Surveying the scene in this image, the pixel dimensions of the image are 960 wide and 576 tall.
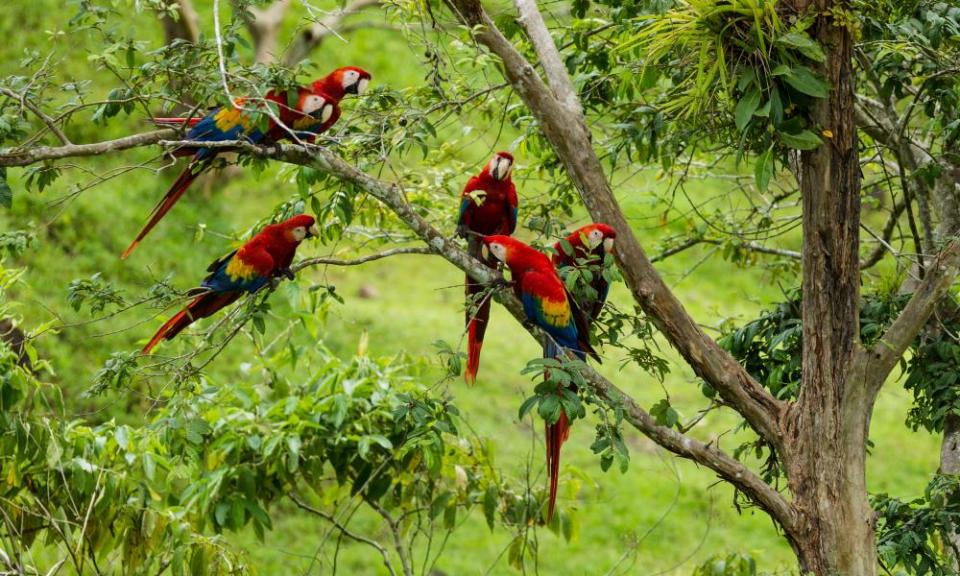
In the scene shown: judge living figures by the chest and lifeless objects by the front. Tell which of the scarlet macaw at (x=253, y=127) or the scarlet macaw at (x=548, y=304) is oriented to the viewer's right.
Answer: the scarlet macaw at (x=253, y=127)

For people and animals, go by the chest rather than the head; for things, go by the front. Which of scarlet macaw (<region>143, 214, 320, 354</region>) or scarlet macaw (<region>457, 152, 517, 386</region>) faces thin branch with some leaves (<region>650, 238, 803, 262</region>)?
scarlet macaw (<region>143, 214, 320, 354</region>)

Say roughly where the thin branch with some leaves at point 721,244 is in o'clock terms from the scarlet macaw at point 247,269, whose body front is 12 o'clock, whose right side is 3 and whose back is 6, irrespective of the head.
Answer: The thin branch with some leaves is roughly at 12 o'clock from the scarlet macaw.

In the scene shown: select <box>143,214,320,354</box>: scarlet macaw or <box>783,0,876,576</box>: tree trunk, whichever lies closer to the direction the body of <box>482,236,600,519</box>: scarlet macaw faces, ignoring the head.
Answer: the scarlet macaw

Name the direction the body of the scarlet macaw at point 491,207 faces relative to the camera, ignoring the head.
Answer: toward the camera

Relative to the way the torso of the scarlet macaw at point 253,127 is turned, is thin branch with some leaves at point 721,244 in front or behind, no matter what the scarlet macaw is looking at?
in front

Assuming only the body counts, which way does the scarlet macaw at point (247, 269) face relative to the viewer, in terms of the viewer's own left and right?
facing to the right of the viewer

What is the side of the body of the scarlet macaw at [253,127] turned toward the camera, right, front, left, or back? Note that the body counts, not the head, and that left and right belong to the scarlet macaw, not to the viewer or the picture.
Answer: right

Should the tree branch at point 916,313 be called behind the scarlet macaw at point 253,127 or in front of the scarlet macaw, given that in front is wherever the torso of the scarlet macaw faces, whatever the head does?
in front

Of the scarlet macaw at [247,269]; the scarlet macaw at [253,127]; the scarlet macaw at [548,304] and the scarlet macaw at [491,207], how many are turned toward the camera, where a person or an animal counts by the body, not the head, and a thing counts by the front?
1

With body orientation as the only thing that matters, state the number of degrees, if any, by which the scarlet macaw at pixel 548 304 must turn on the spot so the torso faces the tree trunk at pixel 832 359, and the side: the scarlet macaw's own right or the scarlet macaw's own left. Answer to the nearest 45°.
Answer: approximately 180°

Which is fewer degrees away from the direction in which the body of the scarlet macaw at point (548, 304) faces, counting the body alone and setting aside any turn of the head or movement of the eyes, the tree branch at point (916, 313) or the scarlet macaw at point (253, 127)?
the scarlet macaw

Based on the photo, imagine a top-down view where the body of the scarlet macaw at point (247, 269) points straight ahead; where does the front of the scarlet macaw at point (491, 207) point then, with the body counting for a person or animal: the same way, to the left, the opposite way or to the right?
to the right

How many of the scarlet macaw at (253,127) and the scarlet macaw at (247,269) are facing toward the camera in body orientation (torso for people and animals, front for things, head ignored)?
0
